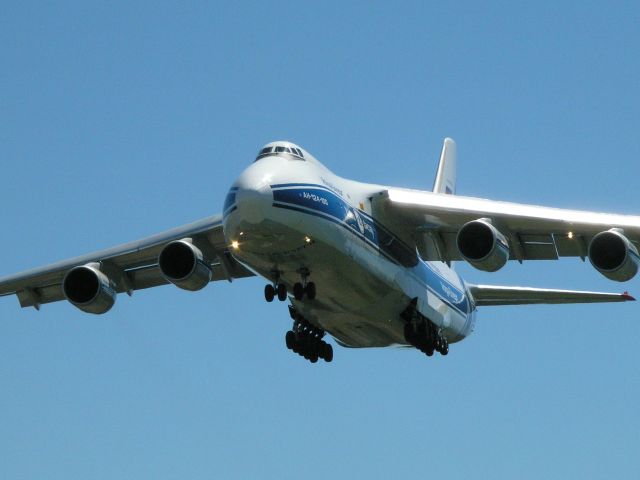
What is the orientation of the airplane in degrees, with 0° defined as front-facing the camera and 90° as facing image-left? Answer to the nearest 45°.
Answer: approximately 45°
